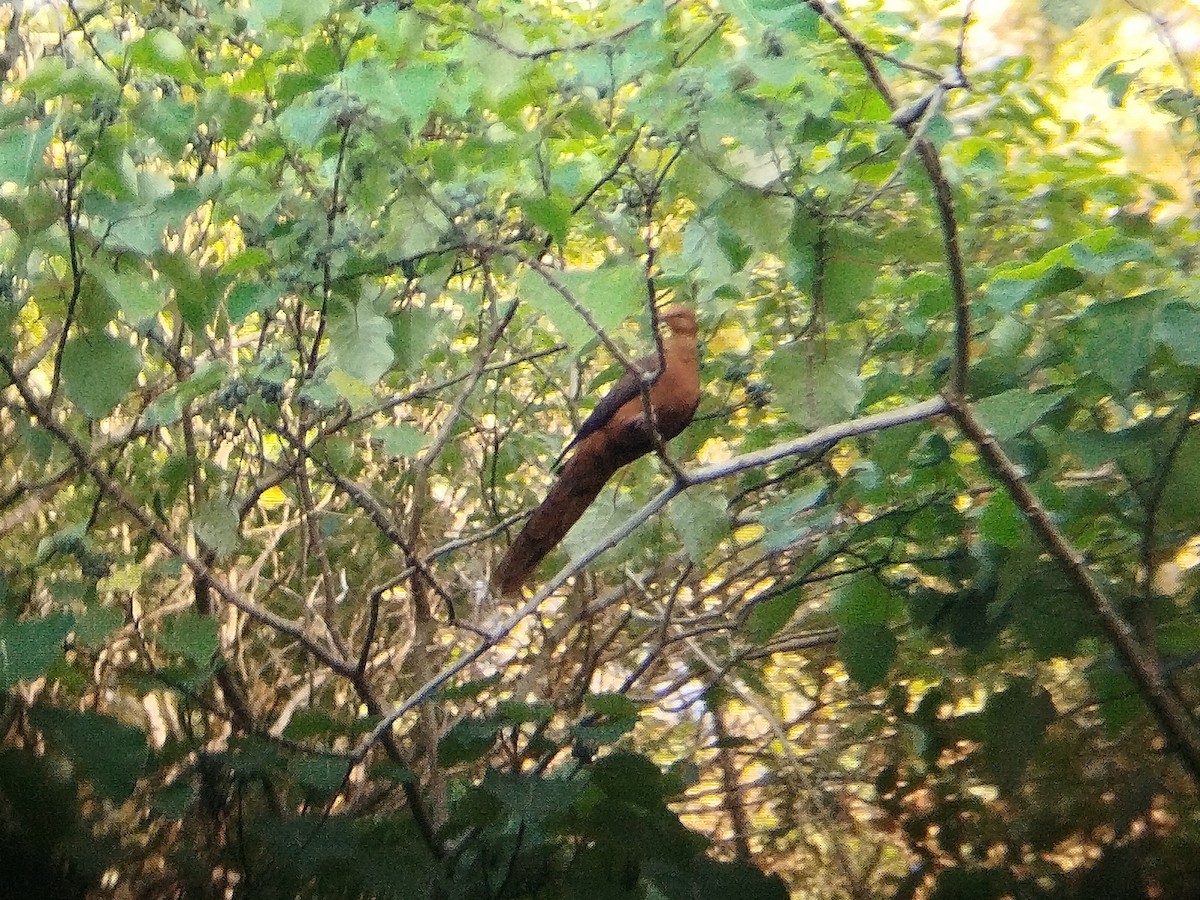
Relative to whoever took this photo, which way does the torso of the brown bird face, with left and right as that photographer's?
facing to the right of the viewer
